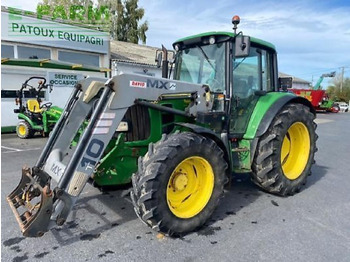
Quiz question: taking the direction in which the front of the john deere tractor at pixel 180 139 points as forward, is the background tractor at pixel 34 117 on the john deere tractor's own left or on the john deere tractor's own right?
on the john deere tractor's own right

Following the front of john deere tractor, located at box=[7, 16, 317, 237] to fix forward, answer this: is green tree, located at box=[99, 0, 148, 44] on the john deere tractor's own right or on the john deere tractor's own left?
on the john deere tractor's own right

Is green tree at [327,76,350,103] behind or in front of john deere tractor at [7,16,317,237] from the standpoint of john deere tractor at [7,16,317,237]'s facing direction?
behind

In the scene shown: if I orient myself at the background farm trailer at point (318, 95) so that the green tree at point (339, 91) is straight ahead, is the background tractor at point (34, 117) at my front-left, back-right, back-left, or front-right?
back-left

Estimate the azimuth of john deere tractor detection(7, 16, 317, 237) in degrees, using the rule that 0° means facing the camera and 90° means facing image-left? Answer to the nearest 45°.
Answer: approximately 45°

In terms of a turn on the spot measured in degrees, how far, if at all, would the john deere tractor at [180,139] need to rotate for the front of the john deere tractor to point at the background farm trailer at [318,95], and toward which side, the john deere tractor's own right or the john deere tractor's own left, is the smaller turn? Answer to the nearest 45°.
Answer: approximately 180°
